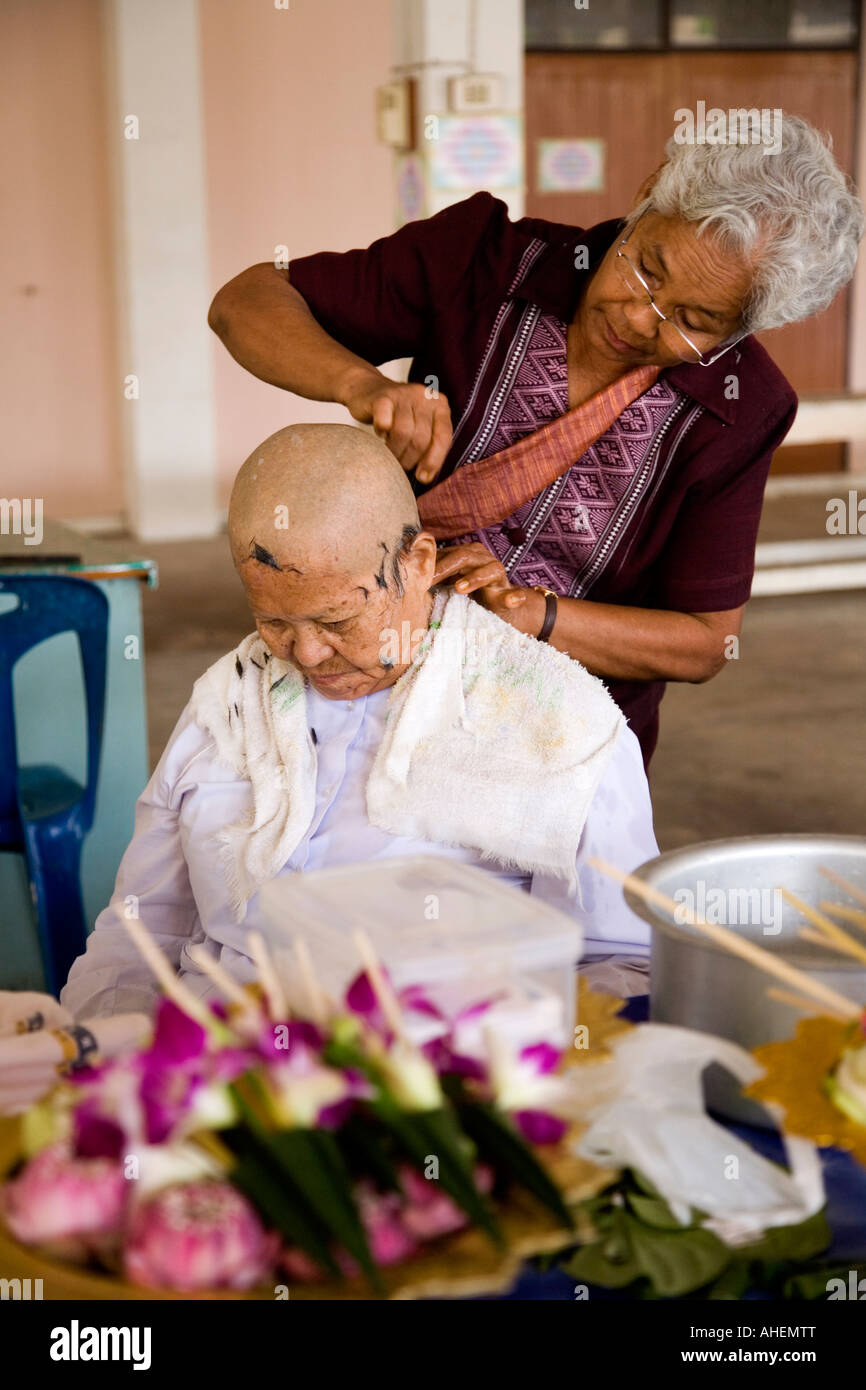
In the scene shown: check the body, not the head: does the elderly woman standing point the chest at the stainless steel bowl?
no

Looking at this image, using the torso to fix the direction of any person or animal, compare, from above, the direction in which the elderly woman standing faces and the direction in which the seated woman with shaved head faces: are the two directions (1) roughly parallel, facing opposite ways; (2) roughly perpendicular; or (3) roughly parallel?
roughly parallel

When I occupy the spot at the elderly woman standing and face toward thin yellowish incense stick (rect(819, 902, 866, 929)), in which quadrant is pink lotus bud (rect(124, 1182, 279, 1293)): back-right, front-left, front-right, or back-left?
front-right

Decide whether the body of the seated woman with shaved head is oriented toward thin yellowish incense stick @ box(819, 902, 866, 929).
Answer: no

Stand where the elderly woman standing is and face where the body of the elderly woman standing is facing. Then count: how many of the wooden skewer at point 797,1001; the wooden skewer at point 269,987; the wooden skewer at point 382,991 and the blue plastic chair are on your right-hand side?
1

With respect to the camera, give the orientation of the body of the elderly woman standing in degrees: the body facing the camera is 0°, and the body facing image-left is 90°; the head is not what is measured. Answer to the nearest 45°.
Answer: approximately 45°

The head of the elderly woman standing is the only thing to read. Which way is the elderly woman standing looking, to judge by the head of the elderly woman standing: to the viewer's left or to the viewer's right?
to the viewer's left

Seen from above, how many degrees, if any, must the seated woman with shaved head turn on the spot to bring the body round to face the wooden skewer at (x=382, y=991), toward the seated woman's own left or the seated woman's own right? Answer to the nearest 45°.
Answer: approximately 45° to the seated woman's own left

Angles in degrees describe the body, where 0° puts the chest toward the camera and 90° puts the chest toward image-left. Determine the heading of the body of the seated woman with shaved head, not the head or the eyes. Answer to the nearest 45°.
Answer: approximately 45°

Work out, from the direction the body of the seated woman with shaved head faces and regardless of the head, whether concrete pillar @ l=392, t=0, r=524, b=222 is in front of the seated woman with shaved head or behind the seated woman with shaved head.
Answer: behind

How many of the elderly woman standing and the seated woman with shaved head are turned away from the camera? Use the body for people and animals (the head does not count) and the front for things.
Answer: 0

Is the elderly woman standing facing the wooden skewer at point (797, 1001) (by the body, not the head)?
no

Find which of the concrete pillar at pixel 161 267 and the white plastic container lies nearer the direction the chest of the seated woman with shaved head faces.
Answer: the white plastic container

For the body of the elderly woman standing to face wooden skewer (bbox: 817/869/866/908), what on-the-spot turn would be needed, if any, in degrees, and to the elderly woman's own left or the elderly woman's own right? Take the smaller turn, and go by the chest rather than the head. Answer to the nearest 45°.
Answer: approximately 45° to the elderly woman's own left

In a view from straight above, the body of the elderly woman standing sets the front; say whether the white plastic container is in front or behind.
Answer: in front

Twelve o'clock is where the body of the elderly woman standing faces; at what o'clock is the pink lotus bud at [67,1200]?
The pink lotus bud is roughly at 11 o'clock from the elderly woman standing.
